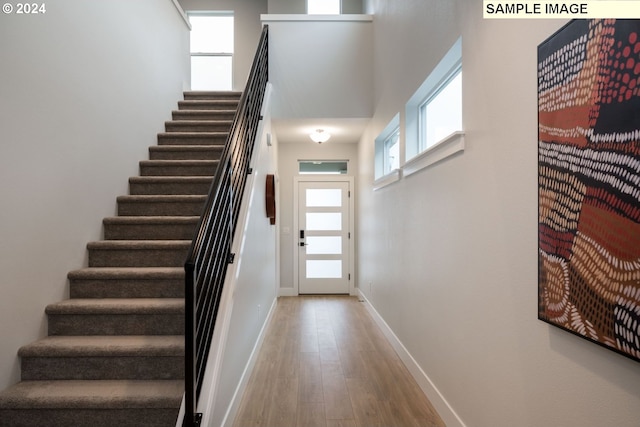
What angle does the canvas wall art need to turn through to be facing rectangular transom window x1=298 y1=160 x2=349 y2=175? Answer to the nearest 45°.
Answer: approximately 90° to its right

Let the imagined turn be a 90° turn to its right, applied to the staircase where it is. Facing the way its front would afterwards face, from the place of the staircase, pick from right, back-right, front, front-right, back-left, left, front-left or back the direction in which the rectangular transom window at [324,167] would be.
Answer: back-right

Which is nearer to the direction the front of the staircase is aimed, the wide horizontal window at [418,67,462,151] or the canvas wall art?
the canvas wall art

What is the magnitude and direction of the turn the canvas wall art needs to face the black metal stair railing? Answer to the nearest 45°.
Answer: approximately 45° to its right

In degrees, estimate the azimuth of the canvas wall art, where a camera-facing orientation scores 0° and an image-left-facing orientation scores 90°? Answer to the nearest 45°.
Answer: approximately 45°

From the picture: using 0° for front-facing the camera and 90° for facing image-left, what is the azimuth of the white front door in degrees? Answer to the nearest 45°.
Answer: approximately 0°

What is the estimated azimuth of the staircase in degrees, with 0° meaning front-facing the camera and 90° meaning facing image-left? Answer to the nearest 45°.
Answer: approximately 0°

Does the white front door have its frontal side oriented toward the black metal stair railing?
yes

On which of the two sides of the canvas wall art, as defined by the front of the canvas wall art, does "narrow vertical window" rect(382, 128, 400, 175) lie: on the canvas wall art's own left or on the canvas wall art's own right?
on the canvas wall art's own right
